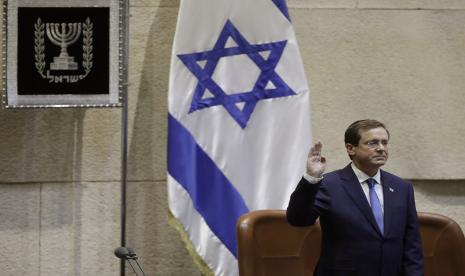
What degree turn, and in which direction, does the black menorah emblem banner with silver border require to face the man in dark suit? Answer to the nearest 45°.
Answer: approximately 45° to its left

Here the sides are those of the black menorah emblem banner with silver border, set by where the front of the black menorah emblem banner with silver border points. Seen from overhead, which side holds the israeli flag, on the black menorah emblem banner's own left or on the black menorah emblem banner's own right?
on the black menorah emblem banner's own left

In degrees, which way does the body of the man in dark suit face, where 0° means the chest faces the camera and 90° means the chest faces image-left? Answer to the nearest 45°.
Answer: approximately 315°
